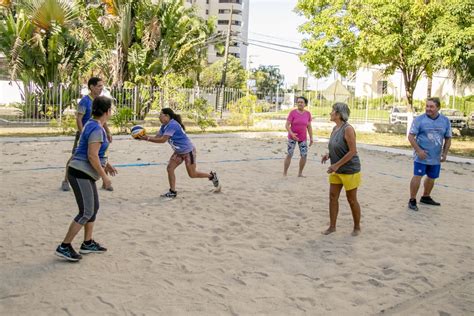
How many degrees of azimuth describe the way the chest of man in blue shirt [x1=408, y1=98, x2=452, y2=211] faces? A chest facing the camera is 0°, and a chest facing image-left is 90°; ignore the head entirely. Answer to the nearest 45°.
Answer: approximately 0°

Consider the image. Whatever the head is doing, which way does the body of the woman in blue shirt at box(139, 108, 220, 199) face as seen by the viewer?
to the viewer's left

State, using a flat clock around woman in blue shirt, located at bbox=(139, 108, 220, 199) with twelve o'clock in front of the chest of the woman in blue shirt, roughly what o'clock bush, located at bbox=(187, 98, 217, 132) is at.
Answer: The bush is roughly at 3 o'clock from the woman in blue shirt.

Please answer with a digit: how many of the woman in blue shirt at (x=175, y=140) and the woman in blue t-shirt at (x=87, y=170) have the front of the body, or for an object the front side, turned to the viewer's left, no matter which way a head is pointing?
1

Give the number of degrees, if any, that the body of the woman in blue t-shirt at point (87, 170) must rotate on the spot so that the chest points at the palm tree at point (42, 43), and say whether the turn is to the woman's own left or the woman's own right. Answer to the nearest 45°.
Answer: approximately 90° to the woman's own left

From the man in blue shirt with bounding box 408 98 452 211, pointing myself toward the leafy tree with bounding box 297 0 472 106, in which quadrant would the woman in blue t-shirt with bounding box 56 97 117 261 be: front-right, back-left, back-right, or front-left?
back-left

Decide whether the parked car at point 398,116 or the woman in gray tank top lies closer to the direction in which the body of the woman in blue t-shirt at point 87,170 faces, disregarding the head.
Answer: the woman in gray tank top

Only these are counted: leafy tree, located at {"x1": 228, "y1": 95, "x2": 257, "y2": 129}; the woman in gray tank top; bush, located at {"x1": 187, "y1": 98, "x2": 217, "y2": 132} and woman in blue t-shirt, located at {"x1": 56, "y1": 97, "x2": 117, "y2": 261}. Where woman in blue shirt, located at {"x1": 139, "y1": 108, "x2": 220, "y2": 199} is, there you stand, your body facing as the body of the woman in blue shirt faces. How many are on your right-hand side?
2

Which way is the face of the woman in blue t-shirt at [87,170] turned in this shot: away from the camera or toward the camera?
away from the camera

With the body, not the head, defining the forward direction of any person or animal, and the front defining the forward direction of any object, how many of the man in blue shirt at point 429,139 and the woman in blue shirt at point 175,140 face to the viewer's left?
1

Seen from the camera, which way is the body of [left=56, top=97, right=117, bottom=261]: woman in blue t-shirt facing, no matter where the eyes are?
to the viewer's right
